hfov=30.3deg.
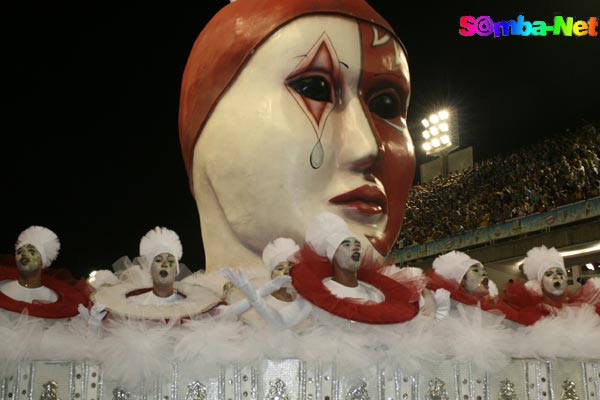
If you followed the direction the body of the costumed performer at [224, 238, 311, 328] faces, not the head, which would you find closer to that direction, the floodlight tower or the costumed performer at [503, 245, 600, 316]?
the costumed performer

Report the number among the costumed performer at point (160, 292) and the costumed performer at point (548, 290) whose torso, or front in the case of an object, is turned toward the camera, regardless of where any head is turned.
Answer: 2

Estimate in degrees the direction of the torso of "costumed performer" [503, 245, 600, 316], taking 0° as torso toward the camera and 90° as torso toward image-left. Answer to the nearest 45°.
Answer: approximately 0°

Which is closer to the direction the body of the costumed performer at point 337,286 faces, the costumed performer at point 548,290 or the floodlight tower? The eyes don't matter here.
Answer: the costumed performer

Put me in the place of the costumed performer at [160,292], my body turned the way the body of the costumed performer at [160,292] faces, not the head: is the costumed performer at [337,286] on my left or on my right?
on my left

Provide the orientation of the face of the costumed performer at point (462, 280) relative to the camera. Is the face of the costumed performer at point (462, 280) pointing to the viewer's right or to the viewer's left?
to the viewer's right

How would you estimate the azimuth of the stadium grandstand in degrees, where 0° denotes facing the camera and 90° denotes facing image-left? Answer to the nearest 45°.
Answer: approximately 45°

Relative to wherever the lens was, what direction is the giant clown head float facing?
facing the viewer and to the right of the viewer

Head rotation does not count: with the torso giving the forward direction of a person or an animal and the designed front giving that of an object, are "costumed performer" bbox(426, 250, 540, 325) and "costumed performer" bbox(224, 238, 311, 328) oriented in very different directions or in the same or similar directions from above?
same or similar directions

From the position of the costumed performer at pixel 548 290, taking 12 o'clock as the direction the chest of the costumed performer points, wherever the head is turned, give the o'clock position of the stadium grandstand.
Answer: The stadium grandstand is roughly at 6 o'clock from the costumed performer.

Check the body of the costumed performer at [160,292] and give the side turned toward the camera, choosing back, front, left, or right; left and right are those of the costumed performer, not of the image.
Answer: front
